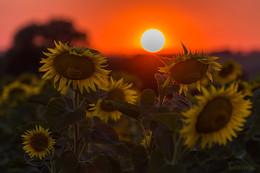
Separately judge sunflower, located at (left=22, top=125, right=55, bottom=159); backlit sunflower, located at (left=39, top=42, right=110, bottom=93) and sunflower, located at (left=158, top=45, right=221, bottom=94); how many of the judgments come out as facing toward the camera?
3

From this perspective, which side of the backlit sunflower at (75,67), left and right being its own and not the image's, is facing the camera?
front

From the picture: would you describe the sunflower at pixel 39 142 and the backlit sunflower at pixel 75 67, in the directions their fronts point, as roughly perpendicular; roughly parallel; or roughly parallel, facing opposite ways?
roughly parallel

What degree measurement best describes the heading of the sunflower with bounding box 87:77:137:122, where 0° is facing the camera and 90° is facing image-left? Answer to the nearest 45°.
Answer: approximately 0°

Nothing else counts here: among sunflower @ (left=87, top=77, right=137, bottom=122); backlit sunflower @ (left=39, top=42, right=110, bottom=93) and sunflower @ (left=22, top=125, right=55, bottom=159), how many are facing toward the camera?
3

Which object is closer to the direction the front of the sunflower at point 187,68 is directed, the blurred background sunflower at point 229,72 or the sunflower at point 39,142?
the sunflower

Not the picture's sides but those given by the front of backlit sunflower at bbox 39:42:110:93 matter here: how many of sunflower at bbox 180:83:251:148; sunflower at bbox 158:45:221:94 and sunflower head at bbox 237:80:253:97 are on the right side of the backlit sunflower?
0

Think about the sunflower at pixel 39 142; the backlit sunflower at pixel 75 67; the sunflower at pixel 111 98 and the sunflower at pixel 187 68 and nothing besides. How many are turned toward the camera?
4

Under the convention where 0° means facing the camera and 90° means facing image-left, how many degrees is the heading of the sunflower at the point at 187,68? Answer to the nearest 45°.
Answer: approximately 0°

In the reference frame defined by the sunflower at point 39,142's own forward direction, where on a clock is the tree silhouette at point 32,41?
The tree silhouette is roughly at 6 o'clock from the sunflower.
